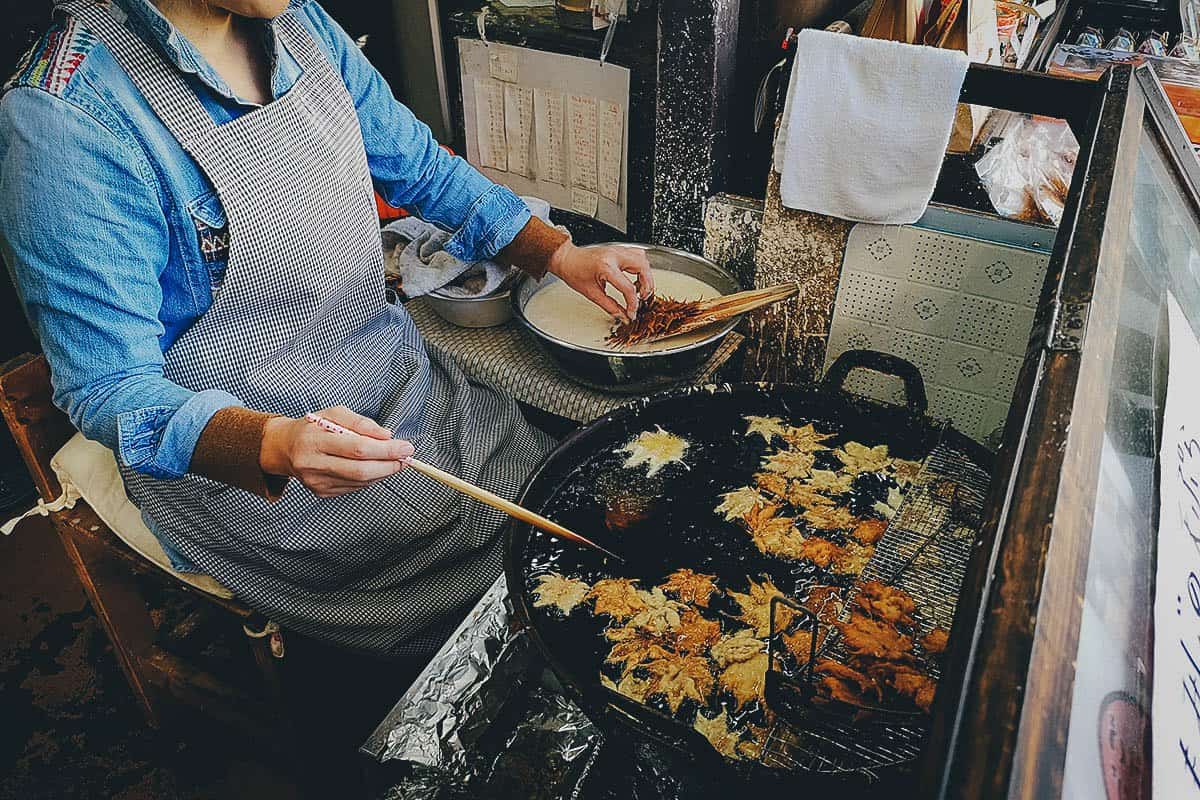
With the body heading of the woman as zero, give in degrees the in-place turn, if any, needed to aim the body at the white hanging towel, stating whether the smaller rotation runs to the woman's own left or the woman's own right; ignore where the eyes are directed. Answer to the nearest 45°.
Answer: approximately 45° to the woman's own left

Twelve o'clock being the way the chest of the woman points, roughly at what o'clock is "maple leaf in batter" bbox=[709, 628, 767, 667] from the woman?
The maple leaf in batter is roughly at 12 o'clock from the woman.

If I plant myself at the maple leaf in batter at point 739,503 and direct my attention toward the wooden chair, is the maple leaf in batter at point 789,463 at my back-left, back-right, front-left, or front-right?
back-right

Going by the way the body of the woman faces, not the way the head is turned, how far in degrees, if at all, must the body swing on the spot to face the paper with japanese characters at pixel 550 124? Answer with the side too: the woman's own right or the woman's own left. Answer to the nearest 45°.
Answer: approximately 90° to the woman's own left

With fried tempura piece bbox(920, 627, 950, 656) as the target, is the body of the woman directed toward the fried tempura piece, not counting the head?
yes

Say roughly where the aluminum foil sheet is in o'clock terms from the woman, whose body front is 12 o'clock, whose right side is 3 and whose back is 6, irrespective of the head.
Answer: The aluminum foil sheet is roughly at 1 o'clock from the woman.

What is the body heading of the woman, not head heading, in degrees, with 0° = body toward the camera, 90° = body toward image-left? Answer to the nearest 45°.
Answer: approximately 315°

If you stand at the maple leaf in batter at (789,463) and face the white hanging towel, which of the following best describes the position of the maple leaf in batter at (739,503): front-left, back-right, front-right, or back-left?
back-left
